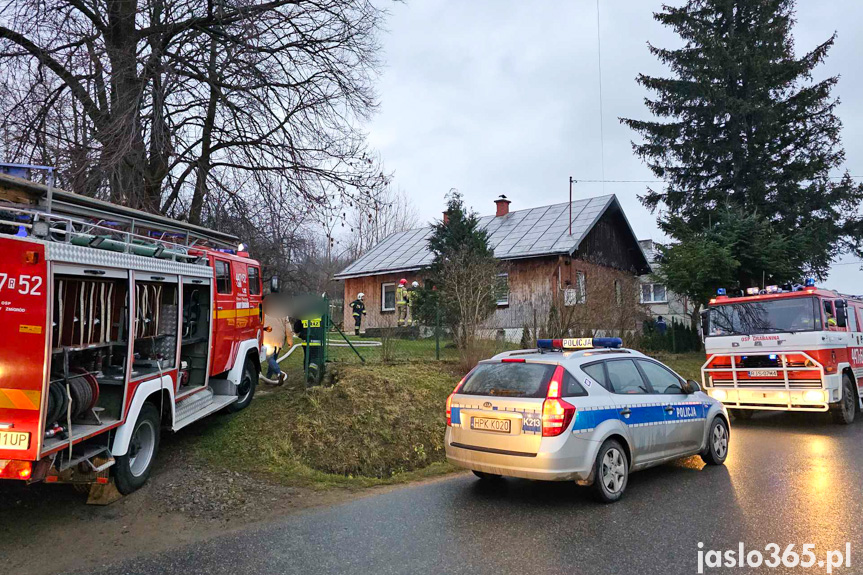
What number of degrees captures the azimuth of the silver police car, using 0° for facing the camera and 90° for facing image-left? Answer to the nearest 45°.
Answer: approximately 225°

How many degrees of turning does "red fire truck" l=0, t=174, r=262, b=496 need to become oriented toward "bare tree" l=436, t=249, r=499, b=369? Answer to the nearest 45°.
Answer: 0° — it already faces it

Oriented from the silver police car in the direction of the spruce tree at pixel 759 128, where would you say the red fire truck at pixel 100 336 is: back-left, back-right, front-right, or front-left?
back-left

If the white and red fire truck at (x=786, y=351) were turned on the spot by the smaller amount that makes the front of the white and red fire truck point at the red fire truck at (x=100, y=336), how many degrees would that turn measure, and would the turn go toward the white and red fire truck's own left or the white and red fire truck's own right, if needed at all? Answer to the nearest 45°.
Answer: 0° — it already faces it

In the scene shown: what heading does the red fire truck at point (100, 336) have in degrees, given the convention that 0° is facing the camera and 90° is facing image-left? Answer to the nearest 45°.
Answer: approximately 225°

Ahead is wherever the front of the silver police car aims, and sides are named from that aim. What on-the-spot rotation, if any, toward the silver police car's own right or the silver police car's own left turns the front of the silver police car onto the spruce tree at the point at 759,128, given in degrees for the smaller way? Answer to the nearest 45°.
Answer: approximately 45° to the silver police car's own left

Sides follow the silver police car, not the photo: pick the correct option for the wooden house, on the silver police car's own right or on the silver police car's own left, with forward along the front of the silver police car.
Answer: on the silver police car's own left

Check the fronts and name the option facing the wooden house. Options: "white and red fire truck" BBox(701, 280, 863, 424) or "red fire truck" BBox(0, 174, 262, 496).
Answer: the red fire truck

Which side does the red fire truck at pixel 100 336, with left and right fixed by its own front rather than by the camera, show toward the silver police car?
right

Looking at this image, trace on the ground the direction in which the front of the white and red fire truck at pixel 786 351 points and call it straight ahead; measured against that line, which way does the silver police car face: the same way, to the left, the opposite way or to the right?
the opposite way
